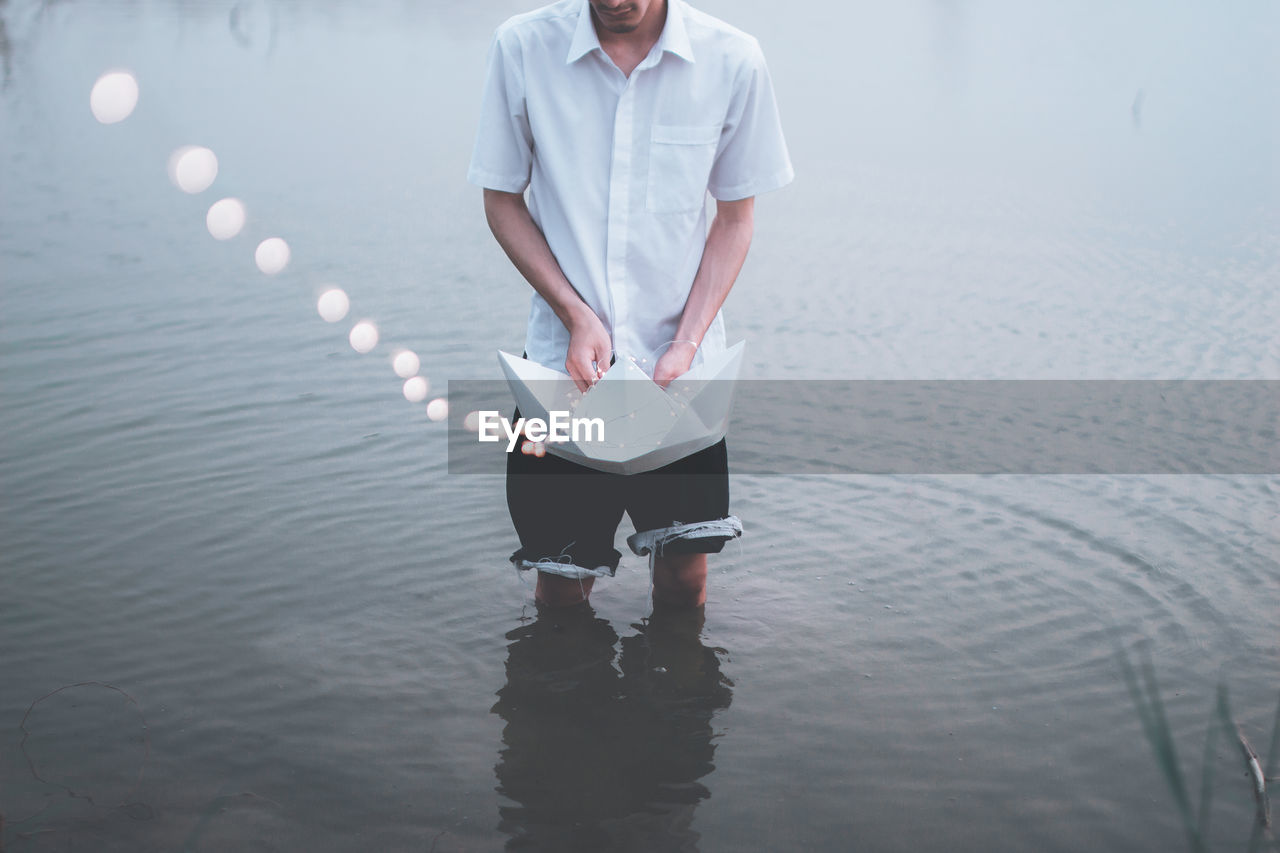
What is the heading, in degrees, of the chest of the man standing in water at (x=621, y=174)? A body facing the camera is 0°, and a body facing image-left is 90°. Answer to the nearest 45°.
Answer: approximately 0°
